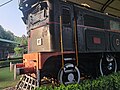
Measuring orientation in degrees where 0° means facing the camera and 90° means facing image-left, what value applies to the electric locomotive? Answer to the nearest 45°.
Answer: approximately 45°
